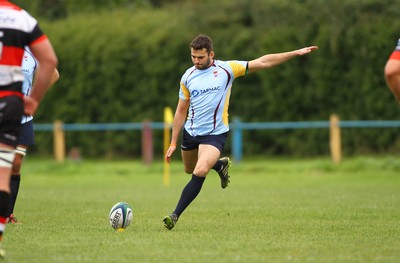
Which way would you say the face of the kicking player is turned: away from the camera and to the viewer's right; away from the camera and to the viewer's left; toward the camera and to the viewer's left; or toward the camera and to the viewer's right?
toward the camera and to the viewer's left

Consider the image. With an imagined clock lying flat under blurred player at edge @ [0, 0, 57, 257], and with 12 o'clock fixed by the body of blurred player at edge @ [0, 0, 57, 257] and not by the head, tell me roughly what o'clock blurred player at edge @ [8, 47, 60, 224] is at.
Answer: blurred player at edge @ [8, 47, 60, 224] is roughly at 12 o'clock from blurred player at edge @ [0, 0, 57, 257].

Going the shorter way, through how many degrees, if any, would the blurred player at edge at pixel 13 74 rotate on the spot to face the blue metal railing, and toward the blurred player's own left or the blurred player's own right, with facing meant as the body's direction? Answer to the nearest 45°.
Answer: approximately 45° to the blurred player's own right

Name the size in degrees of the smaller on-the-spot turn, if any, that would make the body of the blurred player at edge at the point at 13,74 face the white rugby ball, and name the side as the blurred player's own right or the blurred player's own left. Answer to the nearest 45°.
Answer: approximately 45° to the blurred player's own right

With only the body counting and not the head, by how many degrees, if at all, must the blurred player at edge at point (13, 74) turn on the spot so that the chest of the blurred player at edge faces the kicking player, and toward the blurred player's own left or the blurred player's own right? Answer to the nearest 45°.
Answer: approximately 45° to the blurred player's own right

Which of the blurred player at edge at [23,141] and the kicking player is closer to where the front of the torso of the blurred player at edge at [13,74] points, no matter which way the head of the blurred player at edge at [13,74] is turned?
the blurred player at edge

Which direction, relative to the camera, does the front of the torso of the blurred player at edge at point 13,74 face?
away from the camera

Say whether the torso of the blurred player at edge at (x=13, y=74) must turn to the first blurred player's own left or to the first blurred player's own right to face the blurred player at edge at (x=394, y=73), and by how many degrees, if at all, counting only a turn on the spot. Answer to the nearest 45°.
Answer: approximately 90° to the first blurred player's own right
